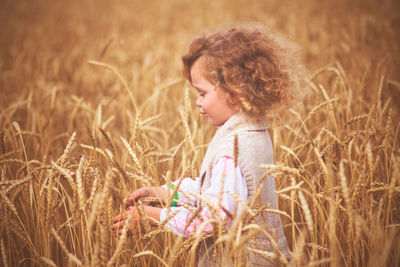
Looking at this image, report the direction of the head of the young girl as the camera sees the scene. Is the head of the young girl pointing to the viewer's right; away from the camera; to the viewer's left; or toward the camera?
to the viewer's left

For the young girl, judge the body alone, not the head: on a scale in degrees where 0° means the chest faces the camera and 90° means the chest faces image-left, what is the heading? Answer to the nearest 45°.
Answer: approximately 90°
